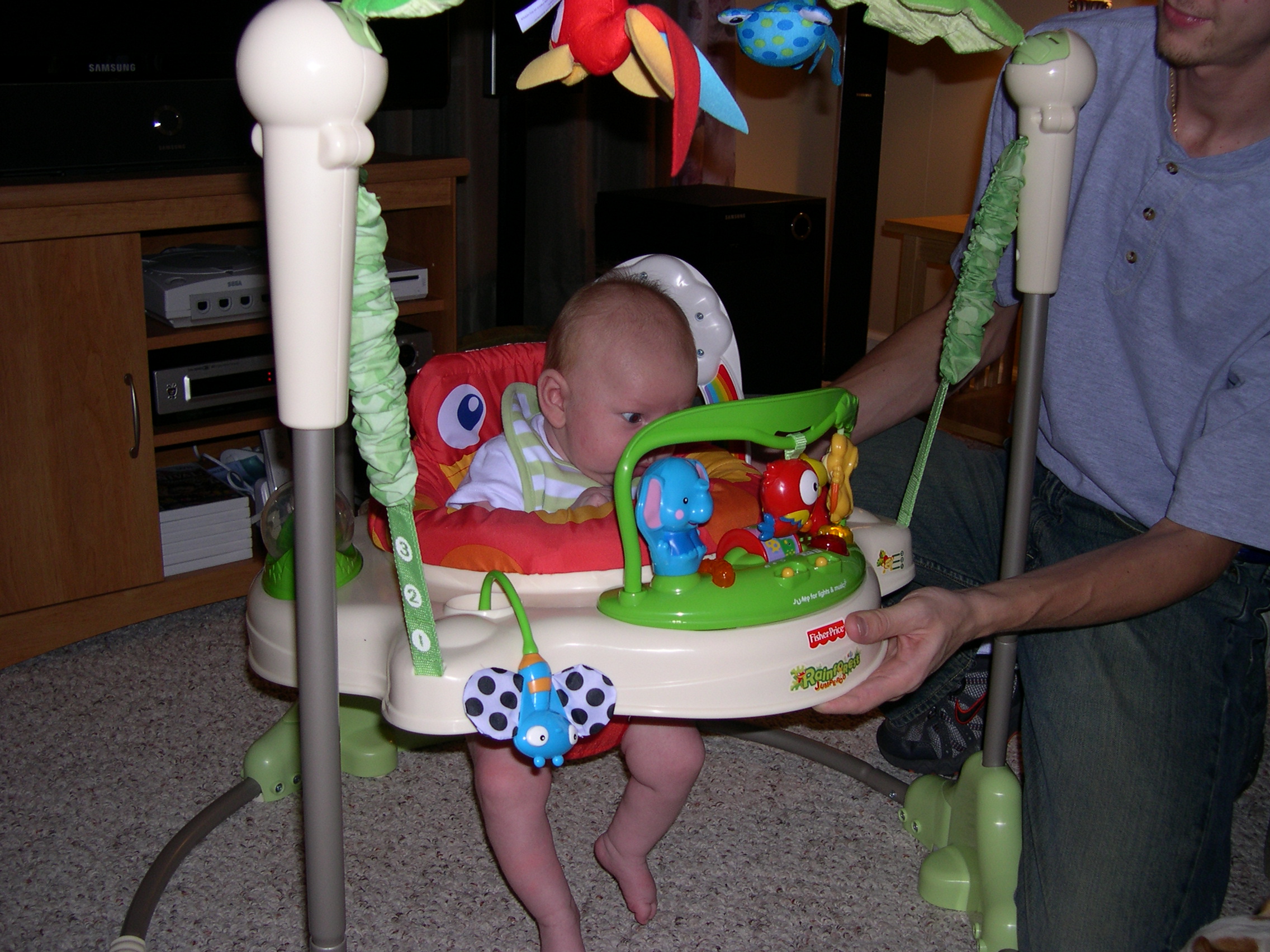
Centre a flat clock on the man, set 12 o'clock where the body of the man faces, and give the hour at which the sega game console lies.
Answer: The sega game console is roughly at 2 o'clock from the man.

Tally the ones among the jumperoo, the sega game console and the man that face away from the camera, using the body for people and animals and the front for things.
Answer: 0

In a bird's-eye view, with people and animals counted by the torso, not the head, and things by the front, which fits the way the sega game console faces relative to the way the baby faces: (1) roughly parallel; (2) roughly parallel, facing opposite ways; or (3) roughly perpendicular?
roughly parallel

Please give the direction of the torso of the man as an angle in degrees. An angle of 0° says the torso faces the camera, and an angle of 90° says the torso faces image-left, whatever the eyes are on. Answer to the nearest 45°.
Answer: approximately 45°

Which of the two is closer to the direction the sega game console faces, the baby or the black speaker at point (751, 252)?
the baby

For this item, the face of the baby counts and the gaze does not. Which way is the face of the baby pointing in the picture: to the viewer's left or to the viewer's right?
to the viewer's right

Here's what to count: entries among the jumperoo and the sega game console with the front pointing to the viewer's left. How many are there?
0

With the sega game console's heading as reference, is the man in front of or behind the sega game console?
in front

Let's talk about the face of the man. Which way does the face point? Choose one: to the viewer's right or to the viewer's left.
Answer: to the viewer's left

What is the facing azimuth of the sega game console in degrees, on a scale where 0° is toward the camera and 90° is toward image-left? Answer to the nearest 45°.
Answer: approximately 315°

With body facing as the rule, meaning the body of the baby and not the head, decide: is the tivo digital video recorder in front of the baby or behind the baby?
behind
